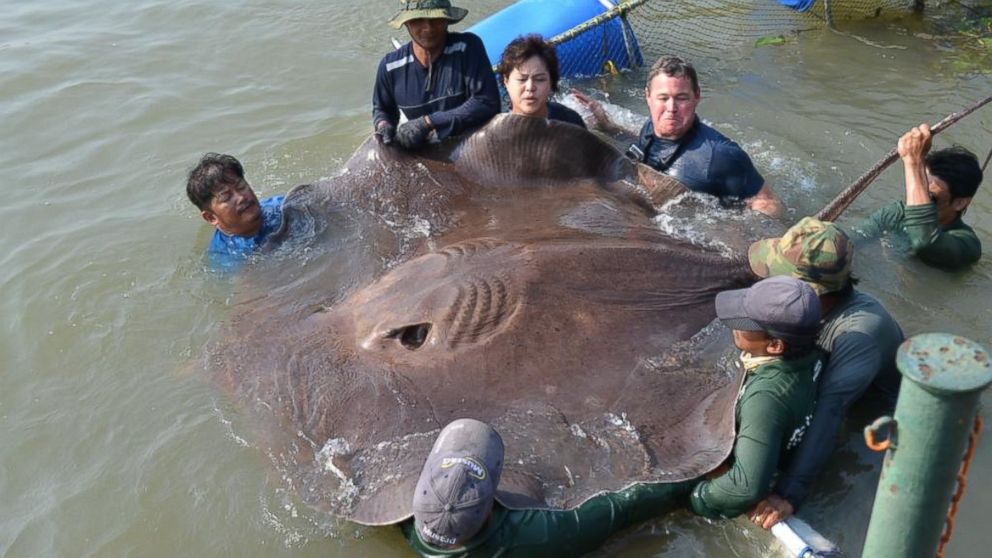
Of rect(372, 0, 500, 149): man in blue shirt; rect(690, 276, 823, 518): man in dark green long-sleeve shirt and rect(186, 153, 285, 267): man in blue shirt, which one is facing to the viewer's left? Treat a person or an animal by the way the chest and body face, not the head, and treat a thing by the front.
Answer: the man in dark green long-sleeve shirt

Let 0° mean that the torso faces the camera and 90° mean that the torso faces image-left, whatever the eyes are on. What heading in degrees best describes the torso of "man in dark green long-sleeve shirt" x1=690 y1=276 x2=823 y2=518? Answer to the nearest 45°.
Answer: approximately 90°

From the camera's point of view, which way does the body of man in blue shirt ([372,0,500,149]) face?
toward the camera

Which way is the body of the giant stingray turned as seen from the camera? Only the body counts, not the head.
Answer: to the viewer's left

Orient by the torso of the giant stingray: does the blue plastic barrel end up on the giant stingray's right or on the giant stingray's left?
on the giant stingray's right

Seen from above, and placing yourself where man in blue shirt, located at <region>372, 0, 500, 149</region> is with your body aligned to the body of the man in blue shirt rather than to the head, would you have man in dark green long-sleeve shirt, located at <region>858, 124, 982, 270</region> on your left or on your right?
on your left

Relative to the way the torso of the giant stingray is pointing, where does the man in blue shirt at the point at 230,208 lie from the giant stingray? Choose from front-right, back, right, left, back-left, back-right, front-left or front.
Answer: front-right

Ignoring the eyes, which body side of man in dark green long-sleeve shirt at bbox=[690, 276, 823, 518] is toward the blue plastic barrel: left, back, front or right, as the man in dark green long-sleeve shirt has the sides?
right

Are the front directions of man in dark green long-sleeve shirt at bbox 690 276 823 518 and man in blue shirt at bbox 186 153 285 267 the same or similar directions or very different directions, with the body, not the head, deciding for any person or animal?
very different directions

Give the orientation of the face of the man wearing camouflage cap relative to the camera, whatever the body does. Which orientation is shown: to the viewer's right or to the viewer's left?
to the viewer's left

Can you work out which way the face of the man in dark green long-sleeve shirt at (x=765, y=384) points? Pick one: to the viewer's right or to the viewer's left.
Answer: to the viewer's left

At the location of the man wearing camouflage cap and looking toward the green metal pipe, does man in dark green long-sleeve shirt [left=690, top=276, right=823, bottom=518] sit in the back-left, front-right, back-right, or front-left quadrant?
front-right
